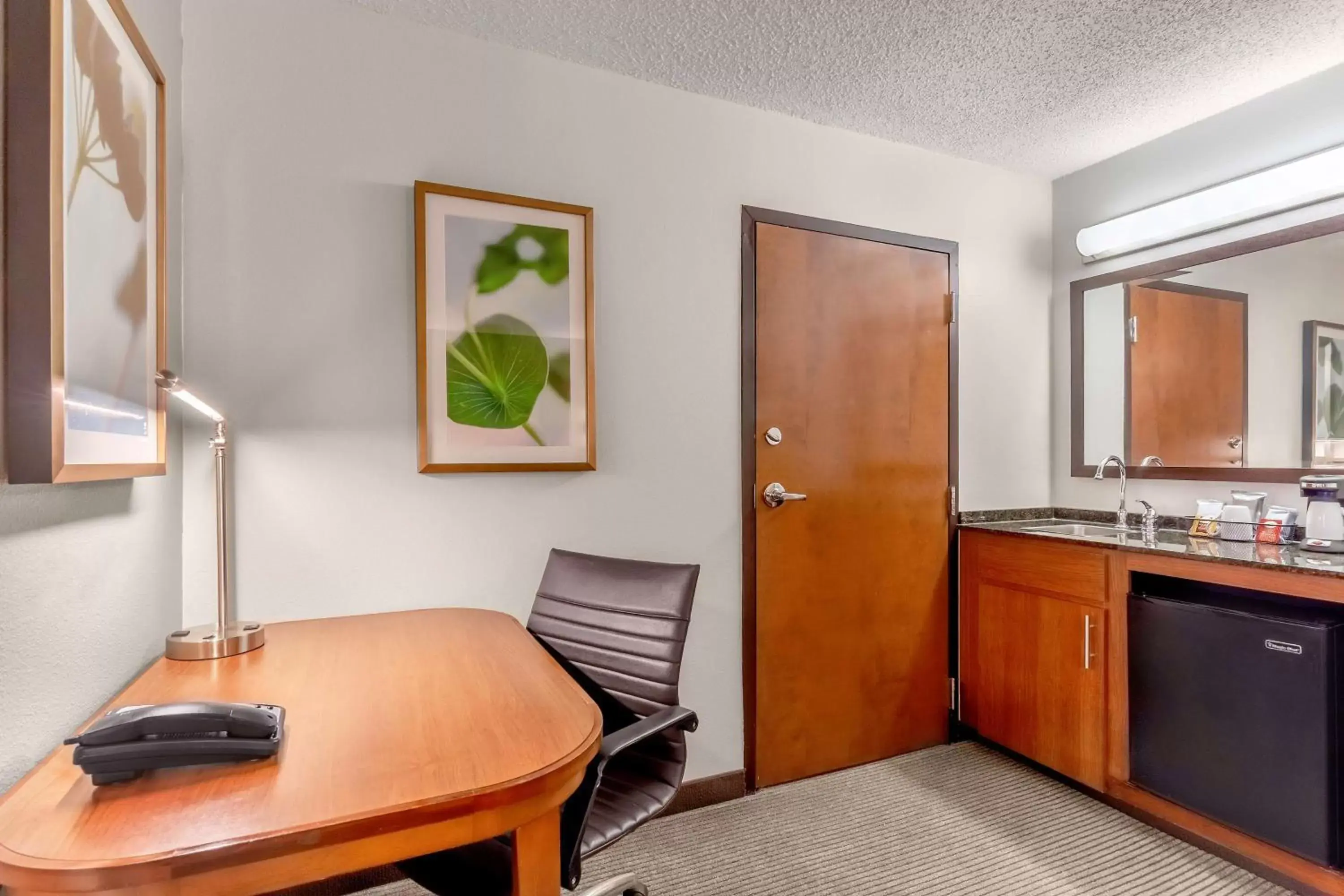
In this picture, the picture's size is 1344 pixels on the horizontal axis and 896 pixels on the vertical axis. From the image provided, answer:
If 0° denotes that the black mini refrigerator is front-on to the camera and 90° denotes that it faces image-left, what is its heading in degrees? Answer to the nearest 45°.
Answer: approximately 45°

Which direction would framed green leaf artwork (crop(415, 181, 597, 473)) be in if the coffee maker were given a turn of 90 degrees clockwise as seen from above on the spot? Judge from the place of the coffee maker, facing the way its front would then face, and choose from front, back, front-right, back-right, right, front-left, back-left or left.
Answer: front-left

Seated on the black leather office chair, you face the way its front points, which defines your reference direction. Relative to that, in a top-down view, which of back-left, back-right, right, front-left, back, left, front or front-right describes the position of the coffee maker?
back-left

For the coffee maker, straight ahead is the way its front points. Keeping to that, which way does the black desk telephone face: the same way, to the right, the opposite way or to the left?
the opposite way

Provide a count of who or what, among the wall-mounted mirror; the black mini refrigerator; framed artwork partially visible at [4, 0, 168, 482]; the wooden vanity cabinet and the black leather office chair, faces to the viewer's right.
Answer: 1

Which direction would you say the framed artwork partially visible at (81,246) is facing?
to the viewer's right

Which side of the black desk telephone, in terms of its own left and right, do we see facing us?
right

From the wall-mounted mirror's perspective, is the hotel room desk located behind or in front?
in front

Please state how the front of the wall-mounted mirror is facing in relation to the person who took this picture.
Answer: facing the viewer and to the left of the viewer

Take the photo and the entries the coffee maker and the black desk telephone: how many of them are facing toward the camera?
1

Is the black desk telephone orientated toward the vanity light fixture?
yes

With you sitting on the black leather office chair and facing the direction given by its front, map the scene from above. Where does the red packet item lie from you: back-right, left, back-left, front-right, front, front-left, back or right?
back-left

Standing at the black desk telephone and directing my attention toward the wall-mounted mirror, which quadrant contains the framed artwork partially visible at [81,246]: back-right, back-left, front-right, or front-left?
back-left

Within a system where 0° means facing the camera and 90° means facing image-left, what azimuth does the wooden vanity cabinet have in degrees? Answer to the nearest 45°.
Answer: approximately 45°

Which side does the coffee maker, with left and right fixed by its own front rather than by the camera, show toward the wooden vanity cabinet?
right

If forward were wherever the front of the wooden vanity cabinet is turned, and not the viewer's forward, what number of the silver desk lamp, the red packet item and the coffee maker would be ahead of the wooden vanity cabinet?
1

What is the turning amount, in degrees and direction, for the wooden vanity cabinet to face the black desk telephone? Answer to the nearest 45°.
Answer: approximately 45° to its left
